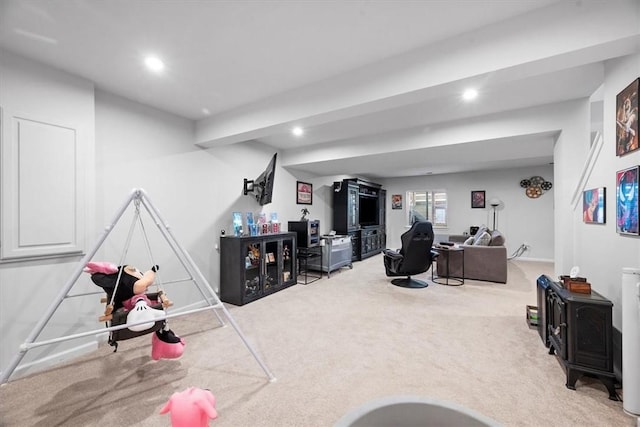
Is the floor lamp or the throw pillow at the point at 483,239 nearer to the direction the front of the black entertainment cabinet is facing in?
the throw pillow

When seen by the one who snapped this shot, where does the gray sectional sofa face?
facing to the left of the viewer

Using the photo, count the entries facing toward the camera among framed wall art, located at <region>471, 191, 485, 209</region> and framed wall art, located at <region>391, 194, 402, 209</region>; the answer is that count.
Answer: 2

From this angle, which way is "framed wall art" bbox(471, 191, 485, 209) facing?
toward the camera

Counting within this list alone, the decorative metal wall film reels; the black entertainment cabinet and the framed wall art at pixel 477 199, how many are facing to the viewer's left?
0

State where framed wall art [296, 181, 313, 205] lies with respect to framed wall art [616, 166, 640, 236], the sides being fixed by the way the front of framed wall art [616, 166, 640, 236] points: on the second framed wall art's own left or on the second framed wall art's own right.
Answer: on the second framed wall art's own right

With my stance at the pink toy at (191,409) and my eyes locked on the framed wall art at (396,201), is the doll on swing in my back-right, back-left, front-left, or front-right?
front-left

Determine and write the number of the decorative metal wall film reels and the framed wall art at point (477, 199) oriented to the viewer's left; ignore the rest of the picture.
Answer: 0

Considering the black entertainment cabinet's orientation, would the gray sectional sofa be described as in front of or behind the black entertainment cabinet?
in front

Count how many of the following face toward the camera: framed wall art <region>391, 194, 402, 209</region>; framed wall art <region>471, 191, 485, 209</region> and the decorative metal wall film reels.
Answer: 3

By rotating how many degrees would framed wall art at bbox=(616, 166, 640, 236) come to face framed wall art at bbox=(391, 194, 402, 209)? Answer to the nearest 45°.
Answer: approximately 90° to its right

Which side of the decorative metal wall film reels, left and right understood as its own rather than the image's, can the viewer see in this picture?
front

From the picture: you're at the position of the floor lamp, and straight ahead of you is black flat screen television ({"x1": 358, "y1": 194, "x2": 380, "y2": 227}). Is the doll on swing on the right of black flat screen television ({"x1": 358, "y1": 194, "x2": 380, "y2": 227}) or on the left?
left

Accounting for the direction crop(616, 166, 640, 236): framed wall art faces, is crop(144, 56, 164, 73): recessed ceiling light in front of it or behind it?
in front

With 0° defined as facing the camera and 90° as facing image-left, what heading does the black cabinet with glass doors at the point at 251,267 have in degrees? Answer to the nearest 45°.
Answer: approximately 315°

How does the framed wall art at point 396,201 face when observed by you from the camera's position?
facing the viewer

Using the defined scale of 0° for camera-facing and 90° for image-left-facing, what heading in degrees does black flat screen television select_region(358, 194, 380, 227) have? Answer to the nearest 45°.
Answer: approximately 315°
